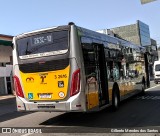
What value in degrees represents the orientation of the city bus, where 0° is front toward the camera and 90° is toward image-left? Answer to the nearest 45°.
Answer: approximately 225°

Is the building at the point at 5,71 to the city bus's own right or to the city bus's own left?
on its left
